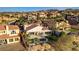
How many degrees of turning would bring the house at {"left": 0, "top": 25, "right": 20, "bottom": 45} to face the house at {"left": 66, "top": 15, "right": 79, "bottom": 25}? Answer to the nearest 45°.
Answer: approximately 90° to its left

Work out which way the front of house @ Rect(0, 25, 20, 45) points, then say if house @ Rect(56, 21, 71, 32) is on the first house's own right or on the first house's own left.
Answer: on the first house's own left

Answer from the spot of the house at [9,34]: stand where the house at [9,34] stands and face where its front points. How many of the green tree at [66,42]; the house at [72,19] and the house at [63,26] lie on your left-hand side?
3

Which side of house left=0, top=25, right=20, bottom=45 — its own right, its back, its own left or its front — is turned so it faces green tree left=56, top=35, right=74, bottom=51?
left

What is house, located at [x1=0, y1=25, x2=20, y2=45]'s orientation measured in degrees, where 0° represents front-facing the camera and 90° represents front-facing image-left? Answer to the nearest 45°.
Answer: approximately 0°
